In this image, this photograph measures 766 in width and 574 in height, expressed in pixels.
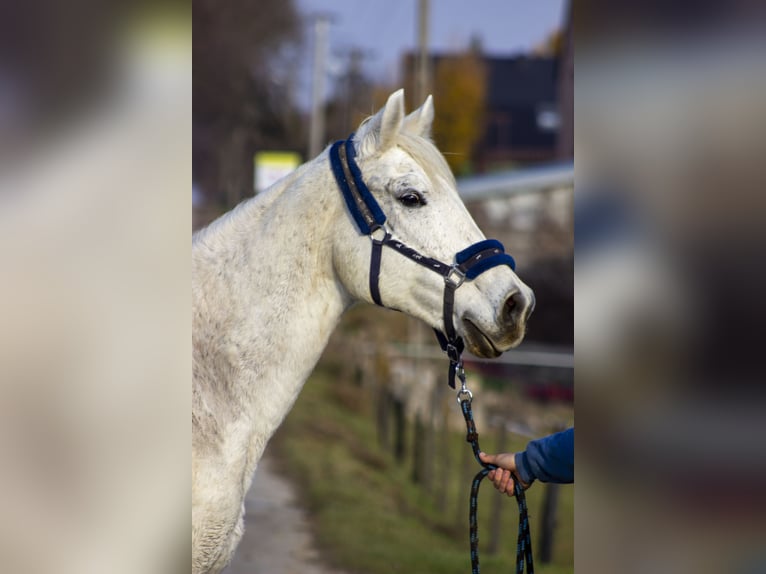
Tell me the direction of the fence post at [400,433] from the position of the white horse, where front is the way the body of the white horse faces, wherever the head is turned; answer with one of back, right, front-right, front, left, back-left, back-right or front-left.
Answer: left

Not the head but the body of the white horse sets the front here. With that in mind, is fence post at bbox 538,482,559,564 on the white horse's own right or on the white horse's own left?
on the white horse's own left

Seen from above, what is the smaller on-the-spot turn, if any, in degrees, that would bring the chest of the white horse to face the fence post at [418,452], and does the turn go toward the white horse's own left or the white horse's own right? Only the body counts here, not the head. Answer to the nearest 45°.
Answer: approximately 90° to the white horse's own left

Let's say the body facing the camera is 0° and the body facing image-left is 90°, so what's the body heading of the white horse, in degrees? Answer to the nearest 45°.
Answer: approximately 270°

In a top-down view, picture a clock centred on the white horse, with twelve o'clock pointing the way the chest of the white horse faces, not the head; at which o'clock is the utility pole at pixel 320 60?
The utility pole is roughly at 9 o'clock from the white horse.
